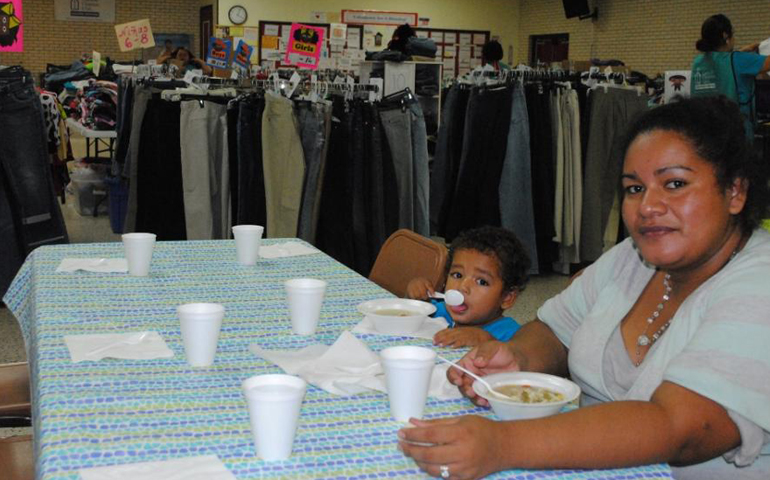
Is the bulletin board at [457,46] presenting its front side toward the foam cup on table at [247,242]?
yes

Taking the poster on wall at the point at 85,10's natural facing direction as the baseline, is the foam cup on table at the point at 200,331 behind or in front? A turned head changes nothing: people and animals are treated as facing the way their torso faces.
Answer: in front

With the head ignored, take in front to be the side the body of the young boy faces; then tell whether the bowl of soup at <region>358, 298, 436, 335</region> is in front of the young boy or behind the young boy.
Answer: in front

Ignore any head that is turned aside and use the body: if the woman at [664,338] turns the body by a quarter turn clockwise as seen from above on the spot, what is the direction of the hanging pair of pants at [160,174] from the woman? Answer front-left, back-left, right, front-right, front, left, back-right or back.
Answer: front

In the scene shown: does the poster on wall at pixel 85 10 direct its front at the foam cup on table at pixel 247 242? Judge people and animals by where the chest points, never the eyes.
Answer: yes

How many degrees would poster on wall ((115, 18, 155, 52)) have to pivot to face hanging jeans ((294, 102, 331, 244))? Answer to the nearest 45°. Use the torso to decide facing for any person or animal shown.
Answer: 0° — it already faces it

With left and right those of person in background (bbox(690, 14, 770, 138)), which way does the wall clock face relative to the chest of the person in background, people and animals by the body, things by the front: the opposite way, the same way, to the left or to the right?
to the right

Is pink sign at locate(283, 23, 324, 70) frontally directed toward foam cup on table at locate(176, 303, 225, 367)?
yes

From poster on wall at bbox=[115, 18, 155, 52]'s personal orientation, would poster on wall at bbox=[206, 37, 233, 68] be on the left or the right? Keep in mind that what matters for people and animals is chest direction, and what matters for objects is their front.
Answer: on its left

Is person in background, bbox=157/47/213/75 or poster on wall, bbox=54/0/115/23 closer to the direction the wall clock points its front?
the person in background

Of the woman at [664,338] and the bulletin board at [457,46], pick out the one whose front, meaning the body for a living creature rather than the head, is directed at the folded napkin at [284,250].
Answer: the bulletin board

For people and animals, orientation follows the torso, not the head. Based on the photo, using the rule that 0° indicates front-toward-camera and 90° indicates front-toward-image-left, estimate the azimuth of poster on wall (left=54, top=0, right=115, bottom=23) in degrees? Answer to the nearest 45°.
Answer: approximately 0°
